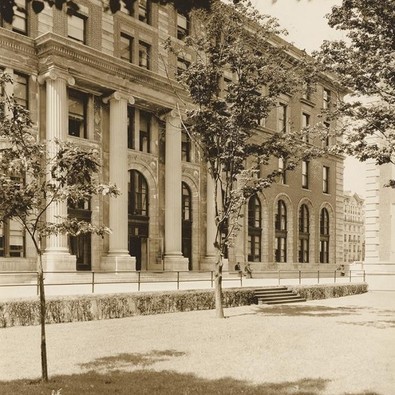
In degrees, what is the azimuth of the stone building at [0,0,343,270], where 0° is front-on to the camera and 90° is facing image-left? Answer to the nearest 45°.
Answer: approximately 315°

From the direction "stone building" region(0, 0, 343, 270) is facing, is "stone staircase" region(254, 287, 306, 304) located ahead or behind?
ahead

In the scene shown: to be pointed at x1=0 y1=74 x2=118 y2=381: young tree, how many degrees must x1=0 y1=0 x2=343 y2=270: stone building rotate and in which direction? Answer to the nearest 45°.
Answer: approximately 45° to its right

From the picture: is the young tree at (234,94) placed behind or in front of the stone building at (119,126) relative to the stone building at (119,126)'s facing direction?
in front
